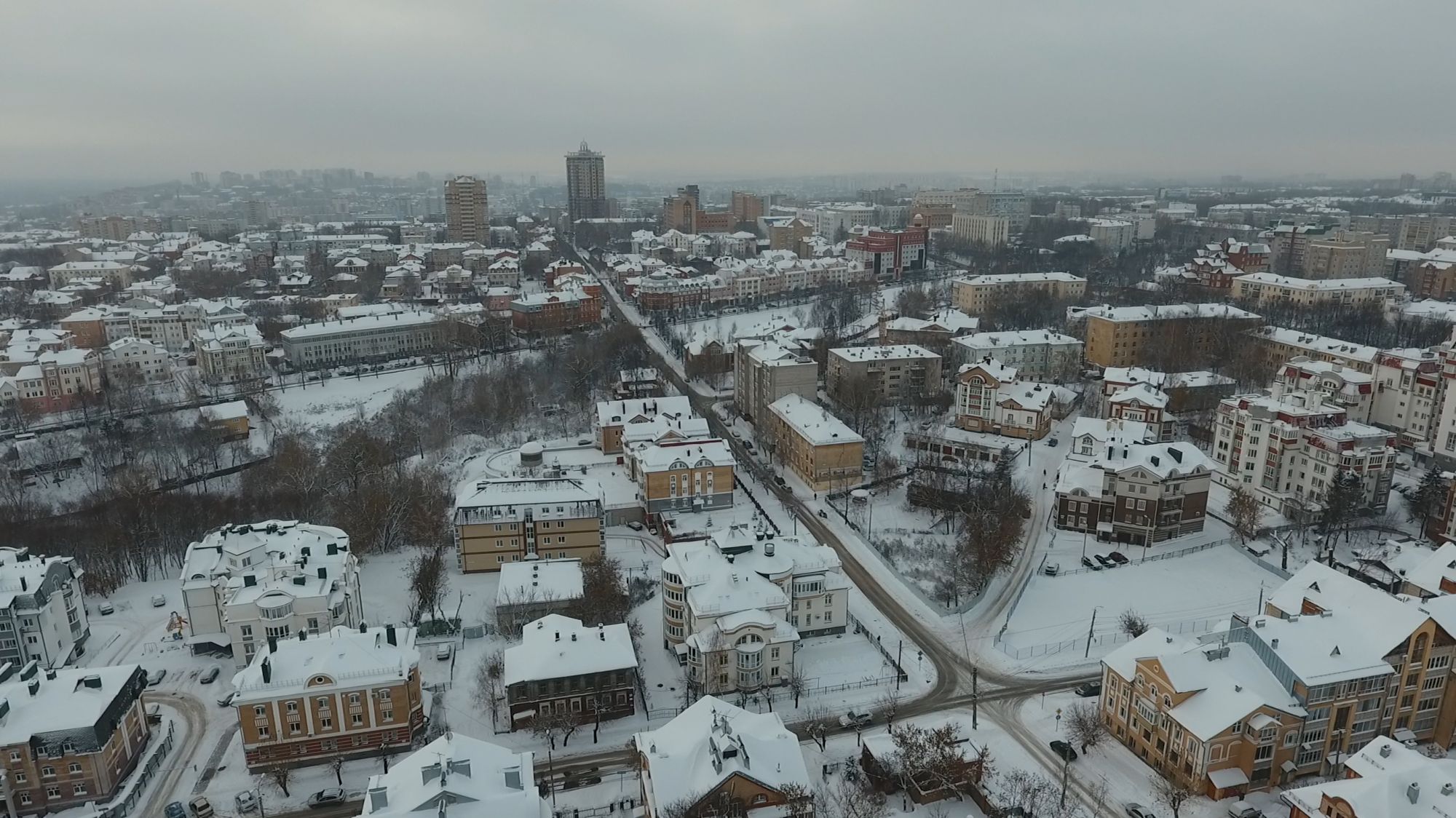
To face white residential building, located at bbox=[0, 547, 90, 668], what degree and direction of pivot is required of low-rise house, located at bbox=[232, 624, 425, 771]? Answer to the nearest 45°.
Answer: approximately 135° to its right

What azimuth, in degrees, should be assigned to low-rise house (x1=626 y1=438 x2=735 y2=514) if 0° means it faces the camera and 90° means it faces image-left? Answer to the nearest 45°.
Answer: approximately 0°

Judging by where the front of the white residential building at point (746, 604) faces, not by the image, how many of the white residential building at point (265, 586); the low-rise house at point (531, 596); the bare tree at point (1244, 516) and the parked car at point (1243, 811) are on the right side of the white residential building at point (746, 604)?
2

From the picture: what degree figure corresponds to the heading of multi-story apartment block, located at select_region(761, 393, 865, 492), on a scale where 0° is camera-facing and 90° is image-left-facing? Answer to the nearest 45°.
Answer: approximately 45°

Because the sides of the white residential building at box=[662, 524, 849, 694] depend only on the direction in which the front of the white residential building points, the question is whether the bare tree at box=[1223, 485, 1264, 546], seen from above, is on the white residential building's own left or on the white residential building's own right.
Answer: on the white residential building's own left

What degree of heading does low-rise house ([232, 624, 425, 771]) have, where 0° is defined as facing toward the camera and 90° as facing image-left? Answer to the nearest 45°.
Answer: approximately 0°

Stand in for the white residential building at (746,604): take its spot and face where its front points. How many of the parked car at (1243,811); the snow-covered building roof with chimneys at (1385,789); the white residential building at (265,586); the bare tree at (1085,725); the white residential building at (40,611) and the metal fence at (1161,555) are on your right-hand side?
2

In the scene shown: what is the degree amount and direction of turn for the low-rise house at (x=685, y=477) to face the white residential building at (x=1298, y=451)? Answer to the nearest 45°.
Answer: approximately 90° to its left

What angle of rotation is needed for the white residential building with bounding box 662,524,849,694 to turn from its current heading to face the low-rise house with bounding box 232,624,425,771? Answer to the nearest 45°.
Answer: approximately 45° to its right

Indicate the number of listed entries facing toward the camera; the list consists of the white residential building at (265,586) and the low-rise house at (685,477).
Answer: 2

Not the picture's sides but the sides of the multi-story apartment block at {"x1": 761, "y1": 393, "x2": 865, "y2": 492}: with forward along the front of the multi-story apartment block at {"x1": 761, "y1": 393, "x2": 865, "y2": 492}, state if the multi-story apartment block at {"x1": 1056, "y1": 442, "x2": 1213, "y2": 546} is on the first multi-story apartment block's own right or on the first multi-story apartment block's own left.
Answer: on the first multi-story apartment block's own left

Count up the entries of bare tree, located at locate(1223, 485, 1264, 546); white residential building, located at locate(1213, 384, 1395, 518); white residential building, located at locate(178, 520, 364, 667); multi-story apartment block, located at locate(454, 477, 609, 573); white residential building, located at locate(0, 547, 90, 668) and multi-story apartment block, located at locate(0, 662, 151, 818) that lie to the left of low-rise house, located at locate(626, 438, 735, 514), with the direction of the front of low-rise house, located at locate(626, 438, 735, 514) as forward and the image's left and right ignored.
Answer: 2
